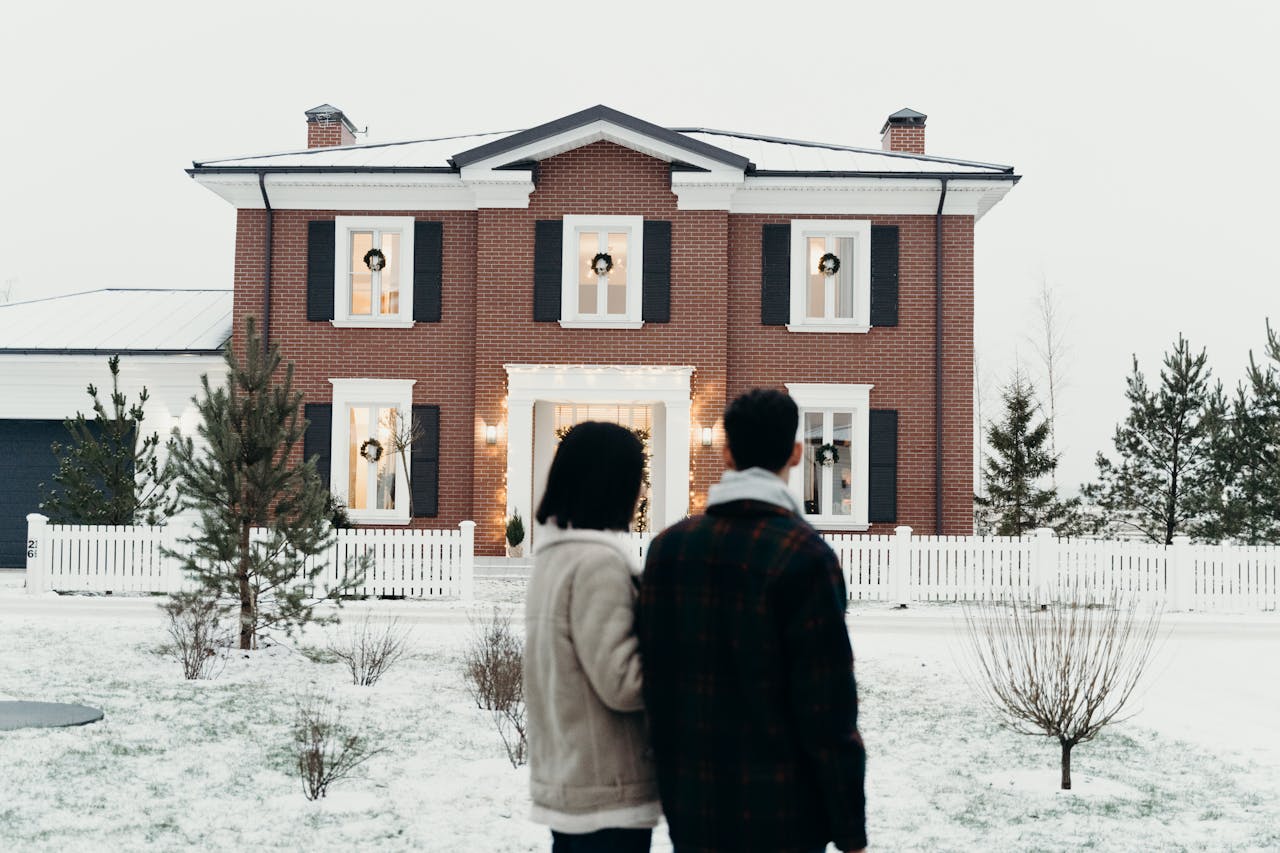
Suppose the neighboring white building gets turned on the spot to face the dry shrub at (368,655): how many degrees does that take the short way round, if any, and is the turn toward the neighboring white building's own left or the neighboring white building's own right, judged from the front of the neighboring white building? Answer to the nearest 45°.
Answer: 0° — it already faces it

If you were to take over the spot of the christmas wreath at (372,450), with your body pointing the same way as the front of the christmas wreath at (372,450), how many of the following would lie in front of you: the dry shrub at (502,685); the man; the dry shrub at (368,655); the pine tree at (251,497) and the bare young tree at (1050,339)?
4

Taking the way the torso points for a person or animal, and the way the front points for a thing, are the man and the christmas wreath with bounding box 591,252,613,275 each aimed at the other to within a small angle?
yes

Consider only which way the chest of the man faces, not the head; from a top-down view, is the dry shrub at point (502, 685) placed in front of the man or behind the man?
in front

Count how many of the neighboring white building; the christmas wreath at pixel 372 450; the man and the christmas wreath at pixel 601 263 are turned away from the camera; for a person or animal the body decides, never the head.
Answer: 1

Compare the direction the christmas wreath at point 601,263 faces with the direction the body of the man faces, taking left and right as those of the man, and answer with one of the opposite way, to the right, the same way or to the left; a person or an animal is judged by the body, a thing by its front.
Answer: the opposite way

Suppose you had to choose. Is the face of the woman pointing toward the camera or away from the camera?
away from the camera

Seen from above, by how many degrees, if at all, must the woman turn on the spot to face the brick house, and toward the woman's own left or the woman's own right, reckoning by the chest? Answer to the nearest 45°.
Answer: approximately 45° to the woman's own left

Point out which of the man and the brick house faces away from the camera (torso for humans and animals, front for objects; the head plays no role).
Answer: the man

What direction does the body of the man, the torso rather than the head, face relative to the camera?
away from the camera

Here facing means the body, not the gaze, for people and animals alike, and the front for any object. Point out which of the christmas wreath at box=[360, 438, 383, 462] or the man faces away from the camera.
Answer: the man

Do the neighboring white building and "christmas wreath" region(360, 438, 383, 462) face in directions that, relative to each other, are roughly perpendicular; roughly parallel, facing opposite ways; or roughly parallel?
roughly parallel

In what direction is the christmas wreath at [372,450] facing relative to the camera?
toward the camera

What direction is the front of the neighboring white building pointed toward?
toward the camera

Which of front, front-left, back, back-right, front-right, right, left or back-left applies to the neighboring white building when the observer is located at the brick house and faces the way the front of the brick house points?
right

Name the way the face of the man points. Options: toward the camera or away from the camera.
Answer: away from the camera

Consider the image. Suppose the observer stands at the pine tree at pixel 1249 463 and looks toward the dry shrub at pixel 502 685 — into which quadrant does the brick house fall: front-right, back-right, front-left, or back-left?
front-right
